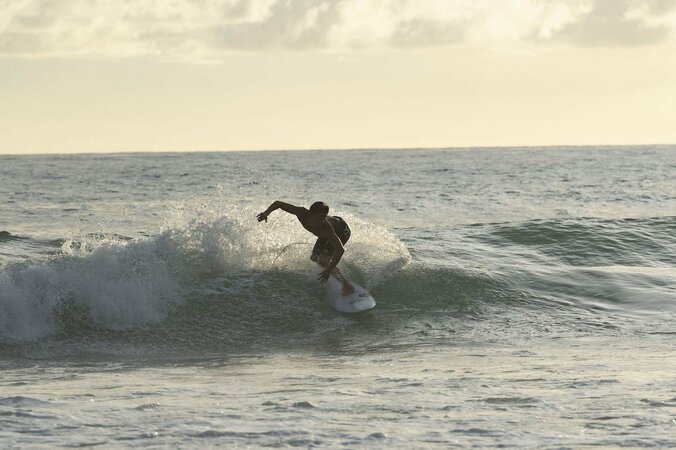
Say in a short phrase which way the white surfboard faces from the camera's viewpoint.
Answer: facing the viewer and to the right of the viewer

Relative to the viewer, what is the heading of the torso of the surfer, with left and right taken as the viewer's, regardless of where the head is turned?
facing the viewer and to the left of the viewer
